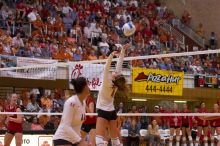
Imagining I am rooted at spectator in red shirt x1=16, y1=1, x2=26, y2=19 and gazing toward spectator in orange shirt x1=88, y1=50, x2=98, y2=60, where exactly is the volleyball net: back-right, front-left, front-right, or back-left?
front-right

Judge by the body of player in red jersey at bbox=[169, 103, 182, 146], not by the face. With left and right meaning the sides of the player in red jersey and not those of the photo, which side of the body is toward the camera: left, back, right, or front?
front

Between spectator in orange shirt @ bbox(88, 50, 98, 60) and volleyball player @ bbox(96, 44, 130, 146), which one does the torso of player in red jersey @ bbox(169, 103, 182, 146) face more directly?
the volleyball player

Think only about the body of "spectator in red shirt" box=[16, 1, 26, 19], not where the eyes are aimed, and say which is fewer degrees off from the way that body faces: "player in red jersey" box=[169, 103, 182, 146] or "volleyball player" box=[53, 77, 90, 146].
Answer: the volleyball player

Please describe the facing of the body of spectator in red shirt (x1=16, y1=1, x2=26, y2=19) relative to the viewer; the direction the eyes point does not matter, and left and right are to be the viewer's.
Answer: facing the viewer

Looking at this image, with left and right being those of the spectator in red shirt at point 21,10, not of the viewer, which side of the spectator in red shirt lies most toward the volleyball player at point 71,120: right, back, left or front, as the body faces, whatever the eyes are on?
front

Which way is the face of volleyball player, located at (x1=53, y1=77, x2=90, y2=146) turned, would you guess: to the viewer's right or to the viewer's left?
to the viewer's right

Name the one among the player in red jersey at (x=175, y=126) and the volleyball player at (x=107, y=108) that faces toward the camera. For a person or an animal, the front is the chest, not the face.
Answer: the player in red jersey

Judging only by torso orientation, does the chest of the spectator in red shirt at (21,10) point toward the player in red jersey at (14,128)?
yes

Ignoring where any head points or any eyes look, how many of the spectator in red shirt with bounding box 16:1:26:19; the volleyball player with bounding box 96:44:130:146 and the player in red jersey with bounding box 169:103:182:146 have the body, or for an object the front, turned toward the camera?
2

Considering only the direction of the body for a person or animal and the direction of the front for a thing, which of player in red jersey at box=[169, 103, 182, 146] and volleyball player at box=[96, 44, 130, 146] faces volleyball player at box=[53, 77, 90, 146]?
the player in red jersey

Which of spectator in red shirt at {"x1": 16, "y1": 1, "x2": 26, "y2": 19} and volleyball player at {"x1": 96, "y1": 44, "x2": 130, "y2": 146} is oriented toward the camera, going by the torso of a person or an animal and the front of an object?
the spectator in red shirt

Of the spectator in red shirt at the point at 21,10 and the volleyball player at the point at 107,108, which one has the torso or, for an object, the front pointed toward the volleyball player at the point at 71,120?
the spectator in red shirt
